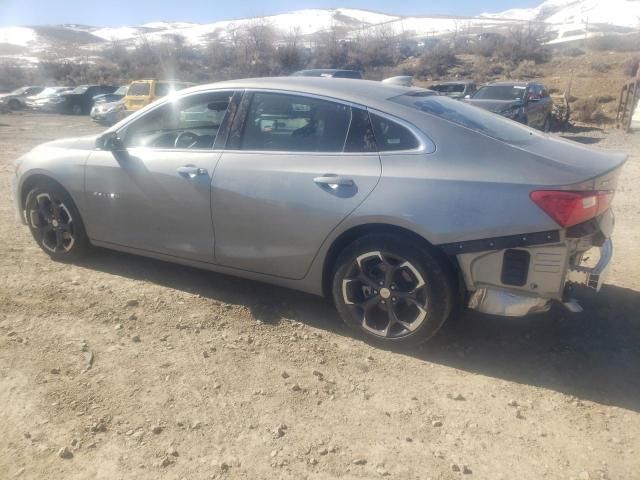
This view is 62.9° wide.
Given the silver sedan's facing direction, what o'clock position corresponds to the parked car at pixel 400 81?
The parked car is roughly at 2 o'clock from the silver sedan.

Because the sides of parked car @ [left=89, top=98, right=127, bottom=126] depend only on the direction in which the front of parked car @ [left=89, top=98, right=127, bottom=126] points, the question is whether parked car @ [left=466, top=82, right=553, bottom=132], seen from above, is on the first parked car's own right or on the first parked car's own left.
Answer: on the first parked car's own left

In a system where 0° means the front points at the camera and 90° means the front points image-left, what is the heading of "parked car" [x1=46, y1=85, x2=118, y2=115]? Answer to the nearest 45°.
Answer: approximately 45°

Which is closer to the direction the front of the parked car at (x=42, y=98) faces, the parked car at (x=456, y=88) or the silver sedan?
the silver sedan

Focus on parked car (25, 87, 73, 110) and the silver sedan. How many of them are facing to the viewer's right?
0

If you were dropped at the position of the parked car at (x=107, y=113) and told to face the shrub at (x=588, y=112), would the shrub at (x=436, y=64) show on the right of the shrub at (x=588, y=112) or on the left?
left

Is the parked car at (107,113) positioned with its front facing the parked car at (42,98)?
no

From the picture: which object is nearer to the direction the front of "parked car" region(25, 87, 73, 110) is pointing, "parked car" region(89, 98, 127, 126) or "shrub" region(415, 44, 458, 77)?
the parked car

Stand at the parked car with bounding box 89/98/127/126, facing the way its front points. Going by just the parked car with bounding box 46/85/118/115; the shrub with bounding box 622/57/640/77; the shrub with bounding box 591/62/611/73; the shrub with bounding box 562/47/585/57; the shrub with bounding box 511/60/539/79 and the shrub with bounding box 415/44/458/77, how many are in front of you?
0

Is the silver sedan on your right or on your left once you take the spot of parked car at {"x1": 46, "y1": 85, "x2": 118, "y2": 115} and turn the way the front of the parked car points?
on your left

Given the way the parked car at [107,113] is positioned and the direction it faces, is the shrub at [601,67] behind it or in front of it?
behind

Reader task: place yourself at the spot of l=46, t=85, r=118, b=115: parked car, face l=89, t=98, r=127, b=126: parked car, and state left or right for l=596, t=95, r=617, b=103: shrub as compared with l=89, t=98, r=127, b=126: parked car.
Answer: left

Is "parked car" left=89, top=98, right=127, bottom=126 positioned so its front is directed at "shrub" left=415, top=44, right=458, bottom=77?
no

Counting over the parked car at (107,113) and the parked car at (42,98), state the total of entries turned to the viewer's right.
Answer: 0

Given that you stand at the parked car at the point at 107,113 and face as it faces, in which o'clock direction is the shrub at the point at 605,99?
The shrub is roughly at 8 o'clock from the parked car.

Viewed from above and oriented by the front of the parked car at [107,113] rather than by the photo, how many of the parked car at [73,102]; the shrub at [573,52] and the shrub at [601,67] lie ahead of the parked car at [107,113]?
0

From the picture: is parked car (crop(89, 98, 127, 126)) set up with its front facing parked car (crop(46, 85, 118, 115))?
no

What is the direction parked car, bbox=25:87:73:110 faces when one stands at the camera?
facing the viewer and to the left of the viewer

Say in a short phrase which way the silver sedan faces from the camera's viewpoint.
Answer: facing away from the viewer and to the left of the viewer
